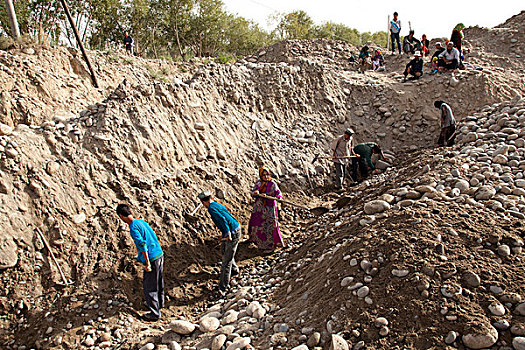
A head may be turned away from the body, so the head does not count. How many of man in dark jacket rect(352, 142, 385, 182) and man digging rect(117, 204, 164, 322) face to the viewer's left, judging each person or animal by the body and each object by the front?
1
